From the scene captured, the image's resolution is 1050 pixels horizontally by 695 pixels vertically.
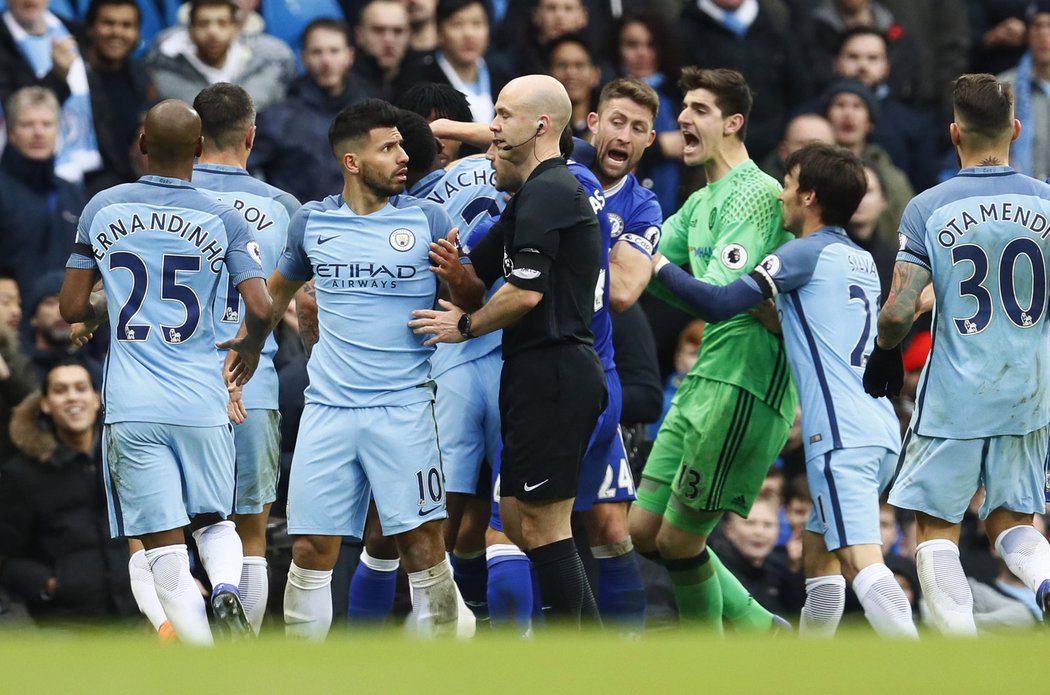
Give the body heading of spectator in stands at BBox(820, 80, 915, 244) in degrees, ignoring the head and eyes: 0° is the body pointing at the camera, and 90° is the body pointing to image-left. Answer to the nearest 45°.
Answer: approximately 0°

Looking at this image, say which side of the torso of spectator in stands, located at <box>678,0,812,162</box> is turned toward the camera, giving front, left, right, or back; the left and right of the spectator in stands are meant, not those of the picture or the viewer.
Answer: front

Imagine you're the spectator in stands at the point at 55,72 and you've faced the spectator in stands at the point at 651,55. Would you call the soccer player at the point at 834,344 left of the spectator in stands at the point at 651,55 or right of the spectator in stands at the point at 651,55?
right

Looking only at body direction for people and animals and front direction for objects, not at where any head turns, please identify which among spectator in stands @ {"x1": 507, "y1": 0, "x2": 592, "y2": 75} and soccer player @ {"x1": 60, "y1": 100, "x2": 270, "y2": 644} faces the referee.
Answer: the spectator in stands

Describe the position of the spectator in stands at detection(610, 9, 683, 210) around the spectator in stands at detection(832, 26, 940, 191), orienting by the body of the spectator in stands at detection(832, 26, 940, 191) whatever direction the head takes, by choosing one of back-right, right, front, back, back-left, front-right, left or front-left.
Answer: front-right

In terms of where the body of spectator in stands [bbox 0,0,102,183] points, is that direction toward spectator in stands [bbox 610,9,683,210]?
no

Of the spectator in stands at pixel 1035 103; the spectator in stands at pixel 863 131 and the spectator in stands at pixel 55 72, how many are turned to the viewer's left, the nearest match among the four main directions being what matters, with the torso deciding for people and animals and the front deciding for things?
0

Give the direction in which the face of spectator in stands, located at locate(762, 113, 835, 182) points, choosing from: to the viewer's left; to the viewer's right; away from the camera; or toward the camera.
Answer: toward the camera

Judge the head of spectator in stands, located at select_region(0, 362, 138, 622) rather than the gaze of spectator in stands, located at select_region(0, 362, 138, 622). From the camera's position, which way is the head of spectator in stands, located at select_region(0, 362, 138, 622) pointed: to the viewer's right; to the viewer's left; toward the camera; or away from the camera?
toward the camera

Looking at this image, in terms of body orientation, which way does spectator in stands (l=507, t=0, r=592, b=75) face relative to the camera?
toward the camera

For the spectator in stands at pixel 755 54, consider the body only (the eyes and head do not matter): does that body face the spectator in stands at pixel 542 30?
no

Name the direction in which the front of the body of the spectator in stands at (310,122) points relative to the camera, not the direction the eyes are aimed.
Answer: toward the camera

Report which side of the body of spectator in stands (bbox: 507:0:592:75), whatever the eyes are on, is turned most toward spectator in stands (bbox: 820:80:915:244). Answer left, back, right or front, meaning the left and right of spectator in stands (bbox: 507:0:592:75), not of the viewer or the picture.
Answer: left

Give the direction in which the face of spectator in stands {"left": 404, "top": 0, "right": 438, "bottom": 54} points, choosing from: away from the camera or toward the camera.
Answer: toward the camera

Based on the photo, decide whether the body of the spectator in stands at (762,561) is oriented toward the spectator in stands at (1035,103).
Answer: no

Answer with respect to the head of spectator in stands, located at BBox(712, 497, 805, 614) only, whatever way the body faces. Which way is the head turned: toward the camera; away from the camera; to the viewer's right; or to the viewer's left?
toward the camera

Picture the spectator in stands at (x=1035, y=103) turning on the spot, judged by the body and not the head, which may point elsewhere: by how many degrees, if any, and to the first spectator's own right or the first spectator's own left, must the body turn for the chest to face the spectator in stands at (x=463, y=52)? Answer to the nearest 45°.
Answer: approximately 45° to the first spectator's own right

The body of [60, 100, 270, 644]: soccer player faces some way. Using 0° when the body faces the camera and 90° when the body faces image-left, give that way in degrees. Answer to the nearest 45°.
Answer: approximately 180°

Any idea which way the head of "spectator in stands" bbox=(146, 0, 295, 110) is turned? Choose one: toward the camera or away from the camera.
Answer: toward the camera

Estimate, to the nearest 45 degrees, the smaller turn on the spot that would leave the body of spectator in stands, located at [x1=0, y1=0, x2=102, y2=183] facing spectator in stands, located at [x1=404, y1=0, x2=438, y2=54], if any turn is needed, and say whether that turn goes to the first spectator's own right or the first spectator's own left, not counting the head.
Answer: approximately 90° to the first spectator's own left
